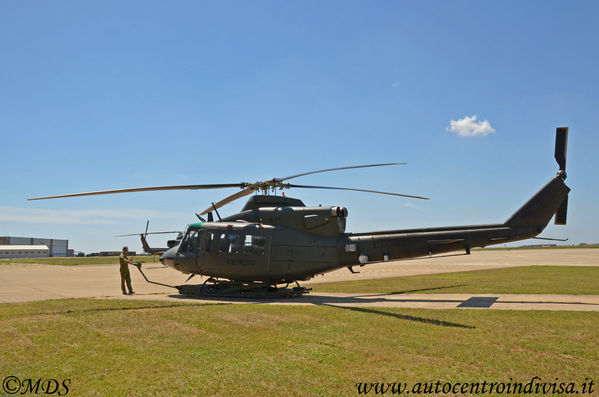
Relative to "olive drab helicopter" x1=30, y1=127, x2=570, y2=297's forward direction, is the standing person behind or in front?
in front

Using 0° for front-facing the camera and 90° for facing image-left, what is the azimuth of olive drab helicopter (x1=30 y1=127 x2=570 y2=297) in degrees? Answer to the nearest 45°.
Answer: approximately 90°
